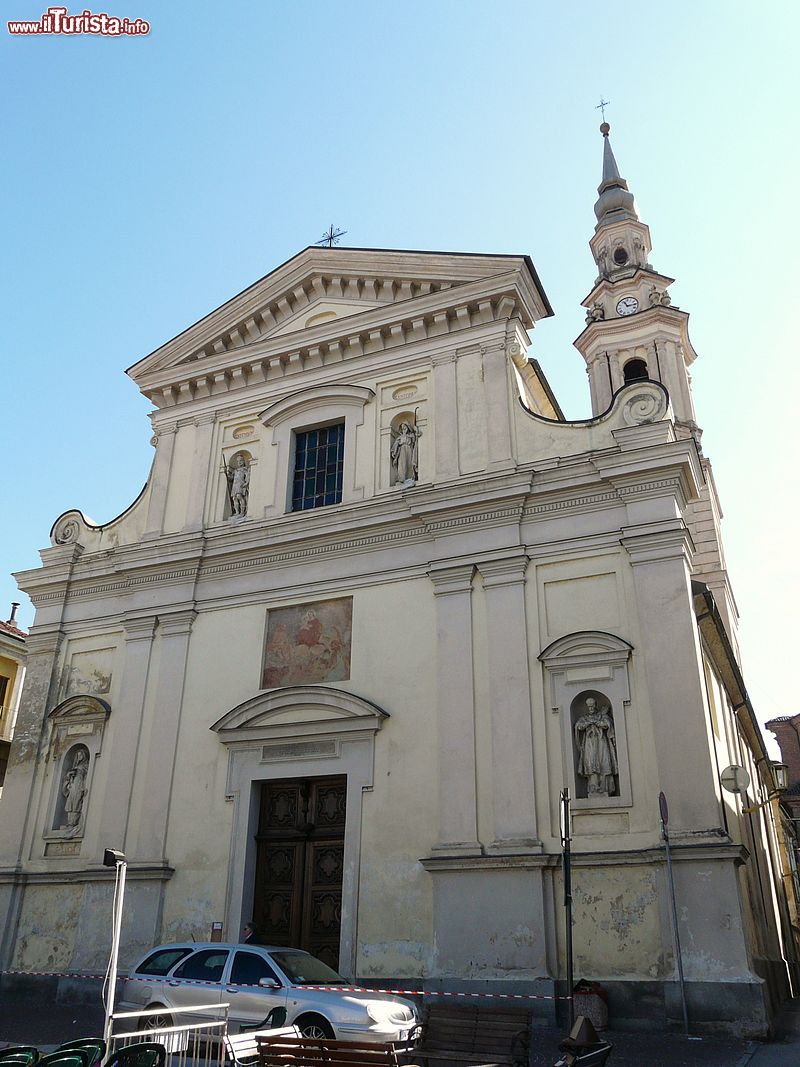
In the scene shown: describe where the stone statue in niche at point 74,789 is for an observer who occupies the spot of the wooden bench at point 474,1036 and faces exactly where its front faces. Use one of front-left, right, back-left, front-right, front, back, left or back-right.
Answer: back-right

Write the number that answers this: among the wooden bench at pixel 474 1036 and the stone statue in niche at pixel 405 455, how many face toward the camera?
2

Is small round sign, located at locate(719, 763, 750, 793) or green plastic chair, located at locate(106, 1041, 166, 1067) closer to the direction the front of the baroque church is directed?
the green plastic chair

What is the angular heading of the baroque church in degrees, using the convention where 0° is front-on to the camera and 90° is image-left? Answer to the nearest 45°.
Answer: approximately 45°

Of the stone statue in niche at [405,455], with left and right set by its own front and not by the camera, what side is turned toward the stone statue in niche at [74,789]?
right

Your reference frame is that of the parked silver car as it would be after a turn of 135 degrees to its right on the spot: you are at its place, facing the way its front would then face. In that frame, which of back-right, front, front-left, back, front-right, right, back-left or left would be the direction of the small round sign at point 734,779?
back

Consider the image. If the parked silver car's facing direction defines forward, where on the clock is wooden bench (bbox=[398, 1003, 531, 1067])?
The wooden bench is roughly at 12 o'clock from the parked silver car.

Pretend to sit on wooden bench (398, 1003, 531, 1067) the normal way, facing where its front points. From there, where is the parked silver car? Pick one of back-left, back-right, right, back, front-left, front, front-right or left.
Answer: back-right

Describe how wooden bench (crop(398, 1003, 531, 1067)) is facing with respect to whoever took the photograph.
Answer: facing the viewer

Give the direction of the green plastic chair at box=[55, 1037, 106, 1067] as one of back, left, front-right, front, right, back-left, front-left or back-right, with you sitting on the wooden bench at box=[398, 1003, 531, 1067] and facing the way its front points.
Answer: front-right

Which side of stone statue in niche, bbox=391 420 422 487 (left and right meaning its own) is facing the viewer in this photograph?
front

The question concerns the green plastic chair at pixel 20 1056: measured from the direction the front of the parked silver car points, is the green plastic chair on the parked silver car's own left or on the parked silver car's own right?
on the parked silver car's own right
